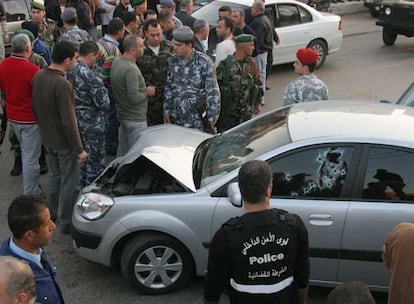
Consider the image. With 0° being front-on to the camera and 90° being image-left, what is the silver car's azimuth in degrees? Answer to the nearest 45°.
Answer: approximately 90°

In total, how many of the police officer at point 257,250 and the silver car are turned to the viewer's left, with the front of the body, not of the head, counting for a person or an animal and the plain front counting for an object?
1

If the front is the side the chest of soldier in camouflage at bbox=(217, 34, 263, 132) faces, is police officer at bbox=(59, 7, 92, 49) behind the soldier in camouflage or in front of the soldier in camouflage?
behind

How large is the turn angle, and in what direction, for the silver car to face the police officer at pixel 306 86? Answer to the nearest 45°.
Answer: approximately 90° to its right

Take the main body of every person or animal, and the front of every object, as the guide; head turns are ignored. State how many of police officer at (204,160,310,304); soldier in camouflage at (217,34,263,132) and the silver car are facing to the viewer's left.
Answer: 1

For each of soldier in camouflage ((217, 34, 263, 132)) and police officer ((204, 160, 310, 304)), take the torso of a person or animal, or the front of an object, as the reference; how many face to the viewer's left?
0

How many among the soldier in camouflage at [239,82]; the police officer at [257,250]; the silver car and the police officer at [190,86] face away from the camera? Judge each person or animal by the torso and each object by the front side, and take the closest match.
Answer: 1

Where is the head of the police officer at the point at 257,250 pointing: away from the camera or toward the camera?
away from the camera

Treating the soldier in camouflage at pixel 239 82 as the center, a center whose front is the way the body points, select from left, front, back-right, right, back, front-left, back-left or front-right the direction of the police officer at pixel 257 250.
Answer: front-right

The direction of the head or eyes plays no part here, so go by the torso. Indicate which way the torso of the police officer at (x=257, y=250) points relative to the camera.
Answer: away from the camera

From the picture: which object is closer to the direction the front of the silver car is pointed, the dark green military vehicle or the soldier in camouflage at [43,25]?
the soldier in camouflage
